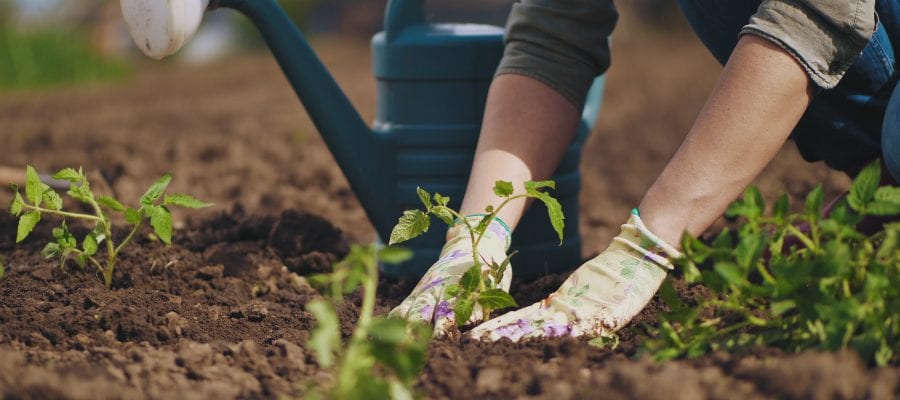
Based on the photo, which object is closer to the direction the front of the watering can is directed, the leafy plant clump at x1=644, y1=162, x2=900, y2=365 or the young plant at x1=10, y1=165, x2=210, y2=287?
the young plant

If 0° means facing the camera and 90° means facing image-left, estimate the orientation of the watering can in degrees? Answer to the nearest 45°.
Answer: approximately 90°

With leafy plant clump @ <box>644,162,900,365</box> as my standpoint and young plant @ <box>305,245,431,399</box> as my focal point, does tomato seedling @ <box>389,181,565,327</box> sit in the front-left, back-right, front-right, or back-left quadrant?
front-right

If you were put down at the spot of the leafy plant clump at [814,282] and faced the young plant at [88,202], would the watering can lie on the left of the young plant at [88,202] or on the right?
right

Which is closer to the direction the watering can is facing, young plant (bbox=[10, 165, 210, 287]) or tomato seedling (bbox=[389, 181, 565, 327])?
the young plant

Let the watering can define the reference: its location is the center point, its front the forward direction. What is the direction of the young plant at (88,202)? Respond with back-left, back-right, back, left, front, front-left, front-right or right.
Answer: front-left

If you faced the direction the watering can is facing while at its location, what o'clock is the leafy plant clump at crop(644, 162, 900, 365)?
The leafy plant clump is roughly at 8 o'clock from the watering can.

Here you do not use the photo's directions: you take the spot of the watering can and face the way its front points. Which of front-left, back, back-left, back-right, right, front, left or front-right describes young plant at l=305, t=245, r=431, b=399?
left

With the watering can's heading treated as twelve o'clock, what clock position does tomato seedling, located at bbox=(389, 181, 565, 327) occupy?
The tomato seedling is roughly at 9 o'clock from the watering can.
